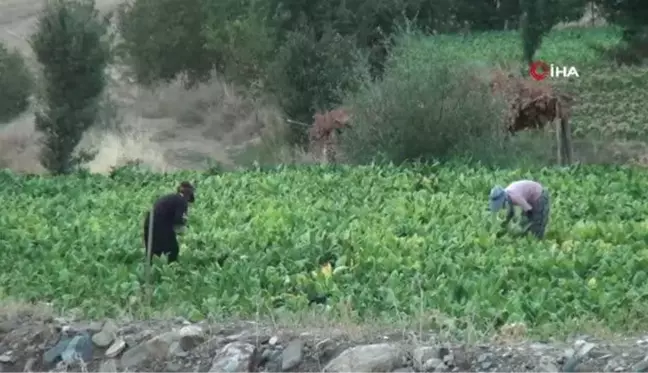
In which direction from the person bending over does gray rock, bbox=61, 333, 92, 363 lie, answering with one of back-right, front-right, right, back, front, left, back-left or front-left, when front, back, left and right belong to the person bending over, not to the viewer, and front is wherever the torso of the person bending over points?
front-left

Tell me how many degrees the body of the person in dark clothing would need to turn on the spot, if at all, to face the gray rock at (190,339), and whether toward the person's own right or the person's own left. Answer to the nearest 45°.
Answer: approximately 90° to the person's own right

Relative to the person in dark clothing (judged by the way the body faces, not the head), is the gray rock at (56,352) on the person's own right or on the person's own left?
on the person's own right

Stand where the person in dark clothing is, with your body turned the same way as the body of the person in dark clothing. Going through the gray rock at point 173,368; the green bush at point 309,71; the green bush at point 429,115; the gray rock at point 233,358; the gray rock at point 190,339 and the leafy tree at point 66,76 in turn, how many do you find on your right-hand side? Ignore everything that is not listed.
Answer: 3

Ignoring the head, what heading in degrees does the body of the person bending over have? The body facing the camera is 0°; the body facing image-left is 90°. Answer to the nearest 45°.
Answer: approximately 90°

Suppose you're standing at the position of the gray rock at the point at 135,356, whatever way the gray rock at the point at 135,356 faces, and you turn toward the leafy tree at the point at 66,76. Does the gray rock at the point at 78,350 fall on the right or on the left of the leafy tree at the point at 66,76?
left

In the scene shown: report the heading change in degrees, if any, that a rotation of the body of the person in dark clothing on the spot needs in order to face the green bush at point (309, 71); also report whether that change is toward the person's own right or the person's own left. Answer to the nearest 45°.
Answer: approximately 90° to the person's own left

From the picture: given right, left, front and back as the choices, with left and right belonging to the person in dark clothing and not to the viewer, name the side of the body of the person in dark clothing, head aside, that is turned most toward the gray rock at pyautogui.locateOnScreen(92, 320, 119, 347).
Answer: right

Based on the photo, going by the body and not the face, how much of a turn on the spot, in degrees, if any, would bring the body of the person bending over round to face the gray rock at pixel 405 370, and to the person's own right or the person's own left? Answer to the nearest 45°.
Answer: approximately 90° to the person's own left

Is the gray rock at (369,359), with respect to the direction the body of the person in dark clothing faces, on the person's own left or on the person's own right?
on the person's own right

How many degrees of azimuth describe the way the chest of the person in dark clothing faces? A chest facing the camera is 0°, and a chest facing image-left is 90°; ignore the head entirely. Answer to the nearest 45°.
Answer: approximately 270°

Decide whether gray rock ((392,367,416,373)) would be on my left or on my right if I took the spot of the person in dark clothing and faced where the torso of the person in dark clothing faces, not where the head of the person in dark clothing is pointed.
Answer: on my right
